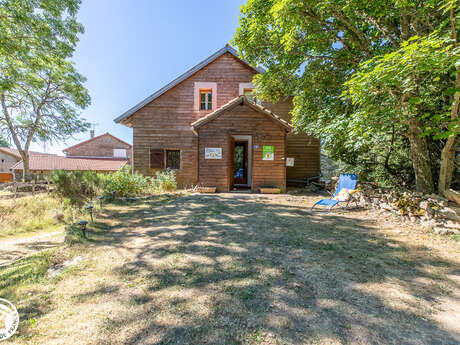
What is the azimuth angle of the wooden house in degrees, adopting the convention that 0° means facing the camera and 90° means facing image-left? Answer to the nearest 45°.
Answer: approximately 0°

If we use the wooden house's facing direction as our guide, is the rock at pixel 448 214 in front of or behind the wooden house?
in front

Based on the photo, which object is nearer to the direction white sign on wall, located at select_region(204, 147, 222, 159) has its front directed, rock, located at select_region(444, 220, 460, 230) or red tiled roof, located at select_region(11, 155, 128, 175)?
the rock

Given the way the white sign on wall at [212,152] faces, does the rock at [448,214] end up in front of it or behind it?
in front

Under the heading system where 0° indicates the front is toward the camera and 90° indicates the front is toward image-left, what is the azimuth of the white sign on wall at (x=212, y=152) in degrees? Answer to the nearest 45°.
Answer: approximately 0°

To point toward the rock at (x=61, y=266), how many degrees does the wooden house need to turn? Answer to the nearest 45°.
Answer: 0° — it already faces it

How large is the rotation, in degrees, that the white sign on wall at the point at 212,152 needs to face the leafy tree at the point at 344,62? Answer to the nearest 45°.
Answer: approximately 45° to its left

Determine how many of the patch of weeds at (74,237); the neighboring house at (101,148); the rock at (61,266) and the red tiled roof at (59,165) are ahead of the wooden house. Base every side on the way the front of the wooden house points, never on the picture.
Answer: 2

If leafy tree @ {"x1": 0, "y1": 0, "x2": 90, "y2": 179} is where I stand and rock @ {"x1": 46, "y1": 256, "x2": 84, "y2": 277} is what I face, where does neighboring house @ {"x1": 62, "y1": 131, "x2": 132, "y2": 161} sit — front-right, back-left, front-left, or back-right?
back-left

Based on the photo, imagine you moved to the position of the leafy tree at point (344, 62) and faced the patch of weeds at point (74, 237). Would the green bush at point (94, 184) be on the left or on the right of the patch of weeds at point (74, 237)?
right

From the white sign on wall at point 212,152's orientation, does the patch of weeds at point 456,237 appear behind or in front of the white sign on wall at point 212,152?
in front

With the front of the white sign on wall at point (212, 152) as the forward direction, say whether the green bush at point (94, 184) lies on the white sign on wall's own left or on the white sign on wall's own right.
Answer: on the white sign on wall's own right

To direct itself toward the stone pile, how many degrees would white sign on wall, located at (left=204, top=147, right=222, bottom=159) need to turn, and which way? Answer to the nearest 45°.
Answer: approximately 45° to its left
